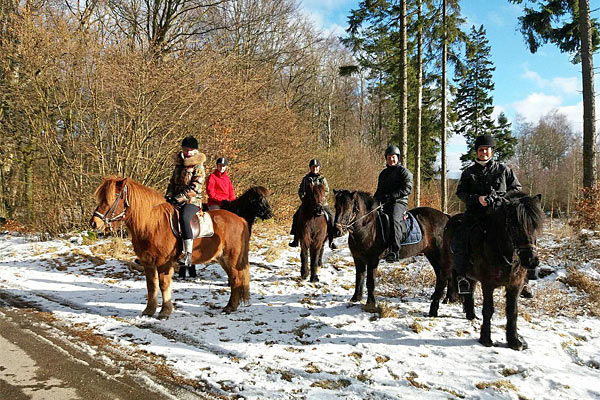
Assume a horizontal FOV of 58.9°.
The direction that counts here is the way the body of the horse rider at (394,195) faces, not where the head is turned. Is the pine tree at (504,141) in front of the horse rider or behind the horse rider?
behind

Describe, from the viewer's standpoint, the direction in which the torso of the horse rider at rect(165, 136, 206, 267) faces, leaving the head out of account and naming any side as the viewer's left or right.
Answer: facing the viewer and to the left of the viewer

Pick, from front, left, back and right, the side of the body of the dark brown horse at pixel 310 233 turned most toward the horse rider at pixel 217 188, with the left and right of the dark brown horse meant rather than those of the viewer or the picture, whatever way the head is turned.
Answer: right

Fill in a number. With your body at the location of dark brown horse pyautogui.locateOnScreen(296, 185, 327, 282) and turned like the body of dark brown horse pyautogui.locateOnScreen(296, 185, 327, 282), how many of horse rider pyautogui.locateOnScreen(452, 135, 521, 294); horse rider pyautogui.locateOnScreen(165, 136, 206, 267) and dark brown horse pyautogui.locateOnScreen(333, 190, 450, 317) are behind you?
0

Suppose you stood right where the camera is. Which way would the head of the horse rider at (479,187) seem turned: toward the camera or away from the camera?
toward the camera

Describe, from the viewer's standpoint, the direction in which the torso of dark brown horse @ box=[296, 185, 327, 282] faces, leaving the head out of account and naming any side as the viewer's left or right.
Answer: facing the viewer

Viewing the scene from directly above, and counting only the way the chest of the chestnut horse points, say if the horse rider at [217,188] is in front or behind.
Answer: behind

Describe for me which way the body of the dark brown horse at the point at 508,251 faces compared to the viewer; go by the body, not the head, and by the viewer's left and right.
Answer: facing the viewer and to the right of the viewer

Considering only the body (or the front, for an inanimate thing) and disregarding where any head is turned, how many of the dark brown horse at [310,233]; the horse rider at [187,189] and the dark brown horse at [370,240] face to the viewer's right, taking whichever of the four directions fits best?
0

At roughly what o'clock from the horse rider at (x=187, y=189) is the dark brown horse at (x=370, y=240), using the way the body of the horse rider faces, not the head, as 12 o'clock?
The dark brown horse is roughly at 8 o'clock from the horse rider.

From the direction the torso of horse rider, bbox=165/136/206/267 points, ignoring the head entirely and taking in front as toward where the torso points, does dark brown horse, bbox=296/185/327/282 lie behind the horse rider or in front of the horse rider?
behind

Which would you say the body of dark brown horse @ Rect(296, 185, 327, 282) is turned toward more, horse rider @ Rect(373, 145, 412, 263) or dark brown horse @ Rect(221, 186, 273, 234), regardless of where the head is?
the horse rider

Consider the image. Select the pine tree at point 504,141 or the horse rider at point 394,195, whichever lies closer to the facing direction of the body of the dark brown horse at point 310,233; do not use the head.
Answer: the horse rider

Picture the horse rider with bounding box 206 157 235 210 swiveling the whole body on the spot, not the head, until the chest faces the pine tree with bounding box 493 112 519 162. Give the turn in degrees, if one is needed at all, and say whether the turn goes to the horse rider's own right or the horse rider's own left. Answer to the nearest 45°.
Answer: approximately 90° to the horse rider's own left
